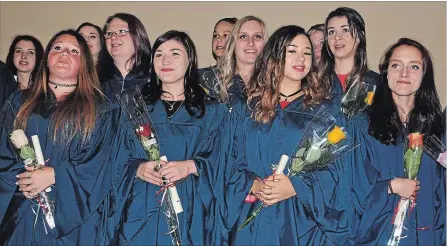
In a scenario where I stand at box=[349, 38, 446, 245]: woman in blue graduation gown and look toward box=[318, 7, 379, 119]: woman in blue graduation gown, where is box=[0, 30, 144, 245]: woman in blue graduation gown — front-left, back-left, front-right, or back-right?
front-left

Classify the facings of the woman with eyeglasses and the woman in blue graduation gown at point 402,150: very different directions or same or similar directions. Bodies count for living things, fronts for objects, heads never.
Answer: same or similar directions

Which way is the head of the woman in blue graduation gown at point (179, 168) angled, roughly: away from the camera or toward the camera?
toward the camera

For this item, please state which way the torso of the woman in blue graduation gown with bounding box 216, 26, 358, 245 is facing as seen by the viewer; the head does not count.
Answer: toward the camera

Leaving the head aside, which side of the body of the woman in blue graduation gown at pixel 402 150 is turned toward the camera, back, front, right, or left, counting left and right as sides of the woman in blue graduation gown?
front

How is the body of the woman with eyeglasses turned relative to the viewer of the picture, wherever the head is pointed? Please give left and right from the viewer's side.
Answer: facing the viewer and to the left of the viewer

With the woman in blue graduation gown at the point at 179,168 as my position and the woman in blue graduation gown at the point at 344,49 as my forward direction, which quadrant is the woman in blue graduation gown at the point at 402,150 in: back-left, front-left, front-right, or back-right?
front-right

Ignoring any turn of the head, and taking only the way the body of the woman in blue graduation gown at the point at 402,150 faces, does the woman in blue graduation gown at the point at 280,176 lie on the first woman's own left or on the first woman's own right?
on the first woman's own right

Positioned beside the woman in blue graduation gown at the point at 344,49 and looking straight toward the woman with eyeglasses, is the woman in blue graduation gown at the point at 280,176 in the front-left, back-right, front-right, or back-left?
front-left

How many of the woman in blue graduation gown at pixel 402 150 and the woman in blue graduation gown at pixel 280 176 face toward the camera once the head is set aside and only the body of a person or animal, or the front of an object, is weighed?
2

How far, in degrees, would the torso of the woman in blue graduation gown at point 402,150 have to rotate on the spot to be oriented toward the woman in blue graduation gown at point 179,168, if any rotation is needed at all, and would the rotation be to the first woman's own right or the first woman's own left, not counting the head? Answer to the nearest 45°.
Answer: approximately 45° to the first woman's own right

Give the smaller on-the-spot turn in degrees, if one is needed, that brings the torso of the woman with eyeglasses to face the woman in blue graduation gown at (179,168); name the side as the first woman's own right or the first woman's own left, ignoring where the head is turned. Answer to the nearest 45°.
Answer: approximately 45° to the first woman's own left

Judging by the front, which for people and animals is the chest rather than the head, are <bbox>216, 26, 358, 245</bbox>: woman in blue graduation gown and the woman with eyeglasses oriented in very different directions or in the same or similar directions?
same or similar directions
